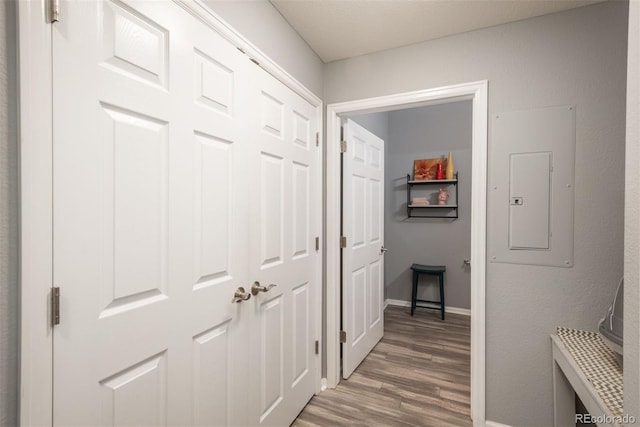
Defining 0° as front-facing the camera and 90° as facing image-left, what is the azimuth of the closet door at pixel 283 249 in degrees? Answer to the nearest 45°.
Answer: approximately 315°

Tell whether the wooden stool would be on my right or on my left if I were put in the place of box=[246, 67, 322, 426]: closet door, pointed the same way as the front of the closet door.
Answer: on my left

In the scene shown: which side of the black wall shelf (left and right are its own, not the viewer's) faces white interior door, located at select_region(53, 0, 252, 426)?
front

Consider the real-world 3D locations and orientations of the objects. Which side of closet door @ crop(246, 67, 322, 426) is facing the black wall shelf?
left

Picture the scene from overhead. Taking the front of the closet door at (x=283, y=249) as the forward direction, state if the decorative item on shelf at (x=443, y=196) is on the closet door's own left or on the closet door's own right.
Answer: on the closet door's own left

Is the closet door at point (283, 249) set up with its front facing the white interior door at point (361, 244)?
no

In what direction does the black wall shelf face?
toward the camera

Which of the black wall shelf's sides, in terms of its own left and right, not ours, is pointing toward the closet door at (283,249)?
front

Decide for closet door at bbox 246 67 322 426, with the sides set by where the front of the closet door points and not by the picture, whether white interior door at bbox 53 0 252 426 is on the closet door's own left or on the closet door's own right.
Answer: on the closet door's own right

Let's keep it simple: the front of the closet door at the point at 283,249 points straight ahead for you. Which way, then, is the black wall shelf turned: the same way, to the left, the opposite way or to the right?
to the right

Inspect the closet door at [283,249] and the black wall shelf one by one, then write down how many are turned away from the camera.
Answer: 0

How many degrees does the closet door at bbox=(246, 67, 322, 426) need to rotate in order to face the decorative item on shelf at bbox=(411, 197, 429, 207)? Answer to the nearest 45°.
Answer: approximately 90° to its left

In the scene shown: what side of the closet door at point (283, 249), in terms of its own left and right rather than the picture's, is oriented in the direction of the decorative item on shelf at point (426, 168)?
left
